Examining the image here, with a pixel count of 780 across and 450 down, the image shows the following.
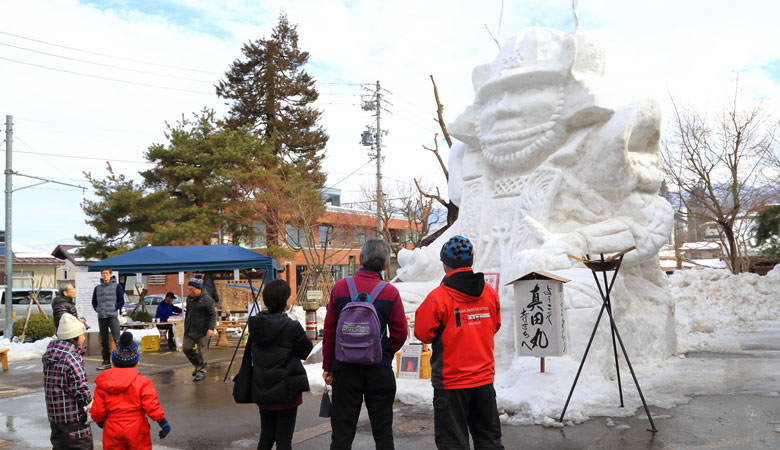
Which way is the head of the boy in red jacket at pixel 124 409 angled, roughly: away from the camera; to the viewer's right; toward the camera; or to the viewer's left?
away from the camera

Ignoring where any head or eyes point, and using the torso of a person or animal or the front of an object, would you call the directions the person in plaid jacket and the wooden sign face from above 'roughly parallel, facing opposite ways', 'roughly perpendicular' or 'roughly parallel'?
roughly parallel, facing opposite ways

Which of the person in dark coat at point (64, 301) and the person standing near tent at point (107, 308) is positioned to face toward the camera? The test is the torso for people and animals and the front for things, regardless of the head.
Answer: the person standing near tent

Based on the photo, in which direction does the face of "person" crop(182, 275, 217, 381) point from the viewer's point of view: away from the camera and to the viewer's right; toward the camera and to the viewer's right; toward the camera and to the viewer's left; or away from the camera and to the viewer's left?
toward the camera and to the viewer's left

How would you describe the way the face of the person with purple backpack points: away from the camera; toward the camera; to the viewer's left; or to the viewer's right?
away from the camera

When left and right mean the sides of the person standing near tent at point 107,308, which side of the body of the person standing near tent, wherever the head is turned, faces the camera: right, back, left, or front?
front

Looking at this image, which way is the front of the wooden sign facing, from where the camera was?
facing the viewer

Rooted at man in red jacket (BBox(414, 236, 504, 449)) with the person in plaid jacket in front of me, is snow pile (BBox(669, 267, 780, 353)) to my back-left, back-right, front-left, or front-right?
back-right

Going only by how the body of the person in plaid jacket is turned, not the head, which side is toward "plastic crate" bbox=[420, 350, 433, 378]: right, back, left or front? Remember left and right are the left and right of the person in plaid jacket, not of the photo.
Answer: front

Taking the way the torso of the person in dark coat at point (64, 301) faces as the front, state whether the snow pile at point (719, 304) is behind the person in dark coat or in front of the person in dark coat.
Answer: in front

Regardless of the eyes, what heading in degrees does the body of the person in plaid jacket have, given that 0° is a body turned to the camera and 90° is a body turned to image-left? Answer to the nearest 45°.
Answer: approximately 225°

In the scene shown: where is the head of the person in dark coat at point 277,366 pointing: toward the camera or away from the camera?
away from the camera

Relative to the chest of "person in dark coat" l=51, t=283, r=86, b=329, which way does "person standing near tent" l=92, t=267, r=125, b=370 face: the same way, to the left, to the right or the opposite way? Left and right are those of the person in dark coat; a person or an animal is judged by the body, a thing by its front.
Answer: to the right

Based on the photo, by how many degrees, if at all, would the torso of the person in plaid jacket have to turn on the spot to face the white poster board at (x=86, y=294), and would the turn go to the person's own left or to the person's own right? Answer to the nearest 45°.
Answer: approximately 45° to the person's own left
